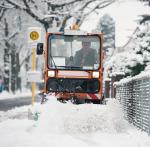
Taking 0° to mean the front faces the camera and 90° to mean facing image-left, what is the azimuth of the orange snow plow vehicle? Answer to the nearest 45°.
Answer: approximately 0°

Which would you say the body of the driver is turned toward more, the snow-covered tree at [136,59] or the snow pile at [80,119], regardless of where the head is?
the snow pile

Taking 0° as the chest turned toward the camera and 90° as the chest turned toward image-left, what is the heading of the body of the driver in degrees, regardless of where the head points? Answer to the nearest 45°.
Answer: approximately 0°

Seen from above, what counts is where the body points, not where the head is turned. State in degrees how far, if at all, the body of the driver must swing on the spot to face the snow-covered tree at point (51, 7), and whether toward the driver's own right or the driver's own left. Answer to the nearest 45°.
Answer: approximately 180°

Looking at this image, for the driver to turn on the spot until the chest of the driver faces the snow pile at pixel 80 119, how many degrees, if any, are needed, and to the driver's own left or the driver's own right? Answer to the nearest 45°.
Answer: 0° — they already face it

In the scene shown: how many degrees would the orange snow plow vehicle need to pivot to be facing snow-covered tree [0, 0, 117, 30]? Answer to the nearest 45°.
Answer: approximately 180°

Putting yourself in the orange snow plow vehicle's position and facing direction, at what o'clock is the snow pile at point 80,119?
The snow pile is roughly at 12 o'clock from the orange snow plow vehicle.

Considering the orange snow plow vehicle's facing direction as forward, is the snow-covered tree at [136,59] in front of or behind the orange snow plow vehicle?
behind

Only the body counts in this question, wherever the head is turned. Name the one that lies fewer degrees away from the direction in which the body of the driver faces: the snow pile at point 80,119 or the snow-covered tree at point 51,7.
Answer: the snow pile
